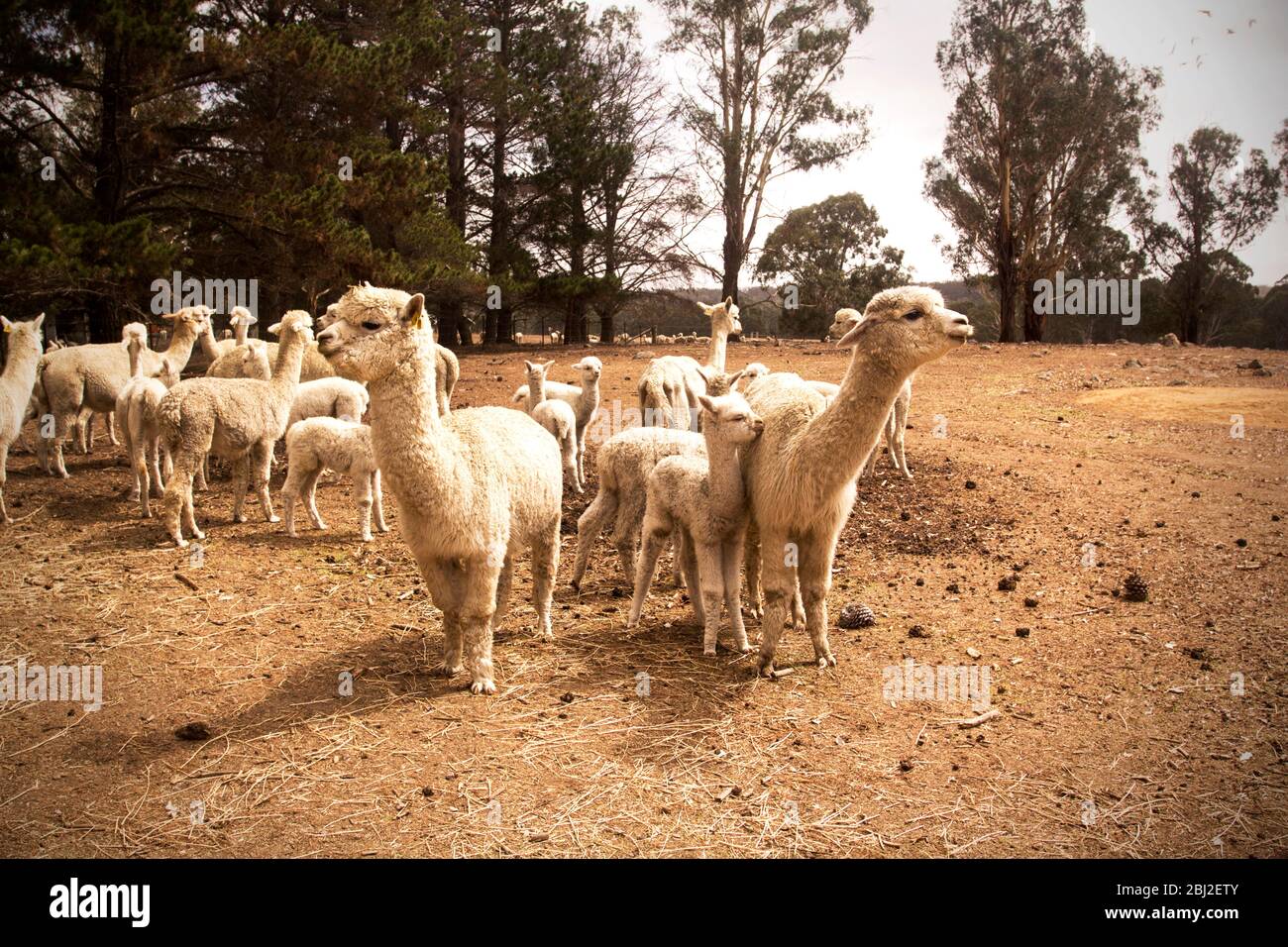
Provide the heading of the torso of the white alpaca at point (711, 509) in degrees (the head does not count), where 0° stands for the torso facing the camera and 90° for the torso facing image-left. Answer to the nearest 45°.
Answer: approximately 315°

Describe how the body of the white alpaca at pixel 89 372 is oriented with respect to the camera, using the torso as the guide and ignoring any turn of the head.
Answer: to the viewer's right

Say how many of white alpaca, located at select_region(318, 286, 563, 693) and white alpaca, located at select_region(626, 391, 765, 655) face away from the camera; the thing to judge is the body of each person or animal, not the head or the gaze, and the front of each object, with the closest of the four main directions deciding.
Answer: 0
